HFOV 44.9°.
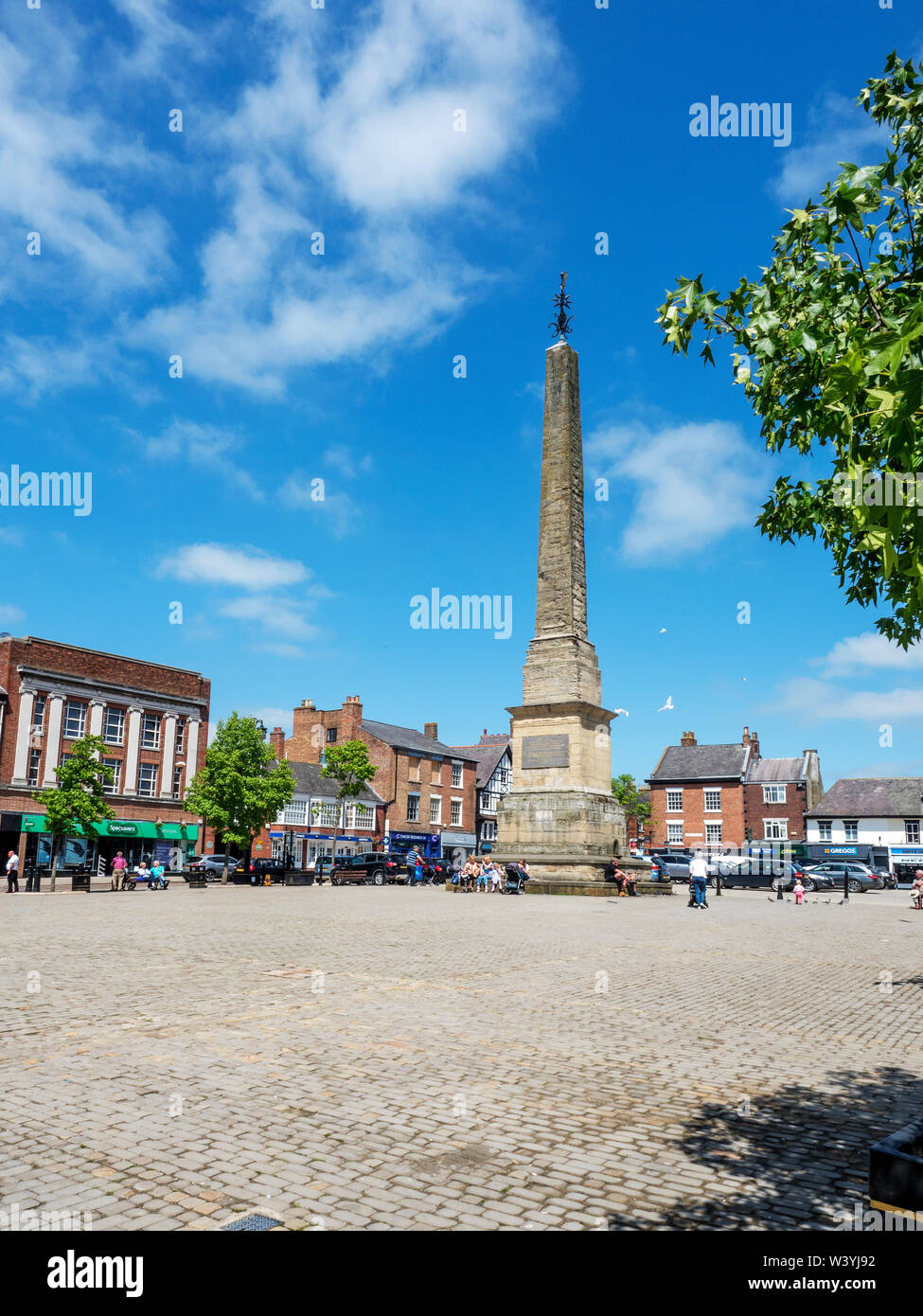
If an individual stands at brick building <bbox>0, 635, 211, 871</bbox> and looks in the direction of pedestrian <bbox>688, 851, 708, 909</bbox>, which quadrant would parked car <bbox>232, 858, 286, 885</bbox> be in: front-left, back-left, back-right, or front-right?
front-left

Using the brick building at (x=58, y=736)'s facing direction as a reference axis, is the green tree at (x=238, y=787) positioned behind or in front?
in front

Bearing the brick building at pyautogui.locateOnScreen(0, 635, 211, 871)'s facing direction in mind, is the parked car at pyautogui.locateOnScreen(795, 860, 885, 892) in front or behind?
in front

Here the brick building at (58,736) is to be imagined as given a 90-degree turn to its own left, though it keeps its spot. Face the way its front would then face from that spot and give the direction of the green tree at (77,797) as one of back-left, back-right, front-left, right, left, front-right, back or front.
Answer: back-right

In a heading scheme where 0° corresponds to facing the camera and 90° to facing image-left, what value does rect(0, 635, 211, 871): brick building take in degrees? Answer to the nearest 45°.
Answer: approximately 315°

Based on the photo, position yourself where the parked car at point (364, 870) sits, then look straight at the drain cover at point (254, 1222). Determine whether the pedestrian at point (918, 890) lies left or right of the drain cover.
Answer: left

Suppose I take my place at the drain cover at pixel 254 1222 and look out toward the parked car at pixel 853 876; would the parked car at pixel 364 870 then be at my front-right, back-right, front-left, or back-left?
front-left
